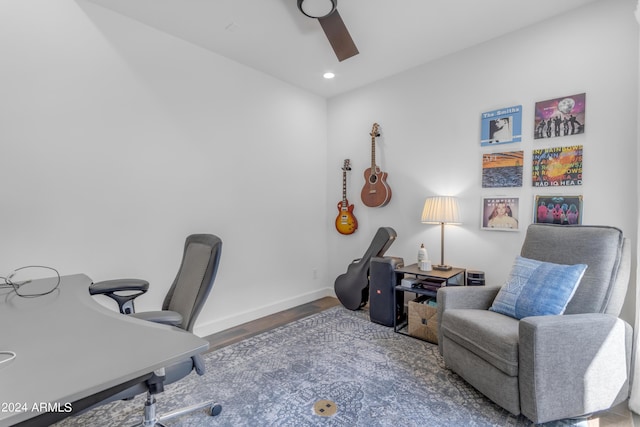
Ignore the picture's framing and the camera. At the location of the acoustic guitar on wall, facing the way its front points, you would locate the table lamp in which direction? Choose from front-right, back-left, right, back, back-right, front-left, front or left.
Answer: left

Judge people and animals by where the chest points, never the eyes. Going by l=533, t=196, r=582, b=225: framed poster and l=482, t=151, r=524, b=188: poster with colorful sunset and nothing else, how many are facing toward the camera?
2

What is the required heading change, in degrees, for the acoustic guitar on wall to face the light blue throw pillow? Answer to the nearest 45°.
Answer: approximately 90° to its left

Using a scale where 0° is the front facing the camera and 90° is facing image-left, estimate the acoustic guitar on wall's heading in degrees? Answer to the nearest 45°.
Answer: approximately 45°

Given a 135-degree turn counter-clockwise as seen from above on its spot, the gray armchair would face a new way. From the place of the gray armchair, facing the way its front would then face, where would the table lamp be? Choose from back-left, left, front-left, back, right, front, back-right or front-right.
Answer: back-left

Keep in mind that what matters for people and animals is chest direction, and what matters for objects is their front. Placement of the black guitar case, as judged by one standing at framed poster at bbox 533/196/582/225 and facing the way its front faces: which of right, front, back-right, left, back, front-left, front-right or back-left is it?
right

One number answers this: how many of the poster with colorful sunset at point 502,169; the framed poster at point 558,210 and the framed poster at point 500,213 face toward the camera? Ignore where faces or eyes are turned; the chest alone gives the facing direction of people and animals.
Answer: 3

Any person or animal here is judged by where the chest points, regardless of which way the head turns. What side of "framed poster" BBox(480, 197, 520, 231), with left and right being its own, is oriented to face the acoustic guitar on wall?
right
